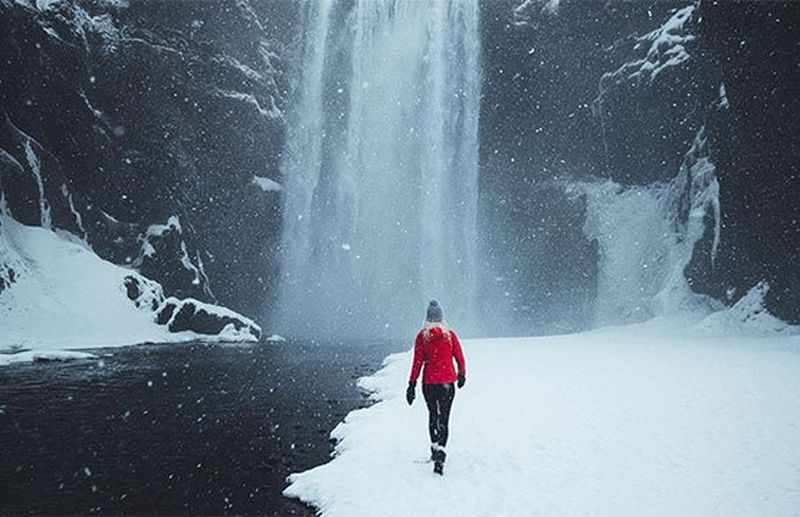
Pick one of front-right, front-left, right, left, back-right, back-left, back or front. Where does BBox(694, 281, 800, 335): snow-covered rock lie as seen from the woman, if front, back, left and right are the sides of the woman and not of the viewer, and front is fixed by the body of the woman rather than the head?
front-right

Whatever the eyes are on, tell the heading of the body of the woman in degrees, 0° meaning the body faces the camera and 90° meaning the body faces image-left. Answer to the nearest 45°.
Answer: approximately 180°

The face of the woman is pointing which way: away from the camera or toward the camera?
away from the camera

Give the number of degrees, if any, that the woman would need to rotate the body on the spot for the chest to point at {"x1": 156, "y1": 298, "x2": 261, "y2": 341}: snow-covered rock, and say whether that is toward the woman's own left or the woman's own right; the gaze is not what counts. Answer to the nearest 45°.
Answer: approximately 45° to the woman's own left

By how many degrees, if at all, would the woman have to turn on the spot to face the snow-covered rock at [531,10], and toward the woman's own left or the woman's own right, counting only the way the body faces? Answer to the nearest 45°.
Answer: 0° — they already face it

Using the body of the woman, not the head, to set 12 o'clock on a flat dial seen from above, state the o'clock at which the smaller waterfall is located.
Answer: The smaller waterfall is roughly at 1 o'clock from the woman.
